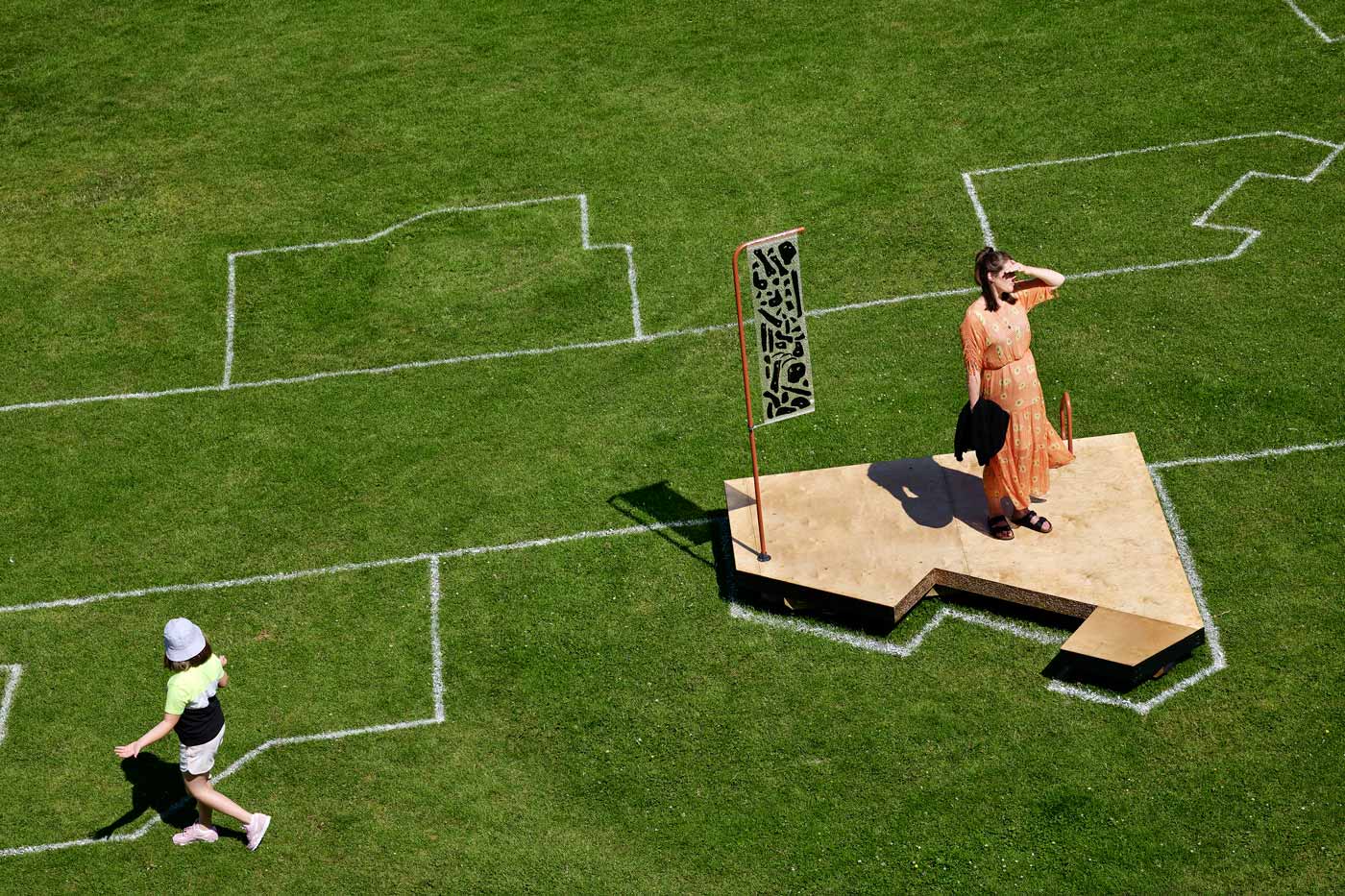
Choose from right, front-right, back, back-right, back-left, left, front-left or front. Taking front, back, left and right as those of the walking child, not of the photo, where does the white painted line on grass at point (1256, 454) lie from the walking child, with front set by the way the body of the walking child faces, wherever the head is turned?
back-right

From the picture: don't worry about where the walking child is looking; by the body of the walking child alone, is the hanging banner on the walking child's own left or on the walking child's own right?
on the walking child's own right

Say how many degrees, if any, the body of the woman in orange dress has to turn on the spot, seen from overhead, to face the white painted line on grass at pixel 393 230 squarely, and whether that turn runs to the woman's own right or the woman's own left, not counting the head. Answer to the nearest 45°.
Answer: approximately 180°

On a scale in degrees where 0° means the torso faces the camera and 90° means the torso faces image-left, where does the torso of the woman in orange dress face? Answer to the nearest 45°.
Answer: approximately 315°

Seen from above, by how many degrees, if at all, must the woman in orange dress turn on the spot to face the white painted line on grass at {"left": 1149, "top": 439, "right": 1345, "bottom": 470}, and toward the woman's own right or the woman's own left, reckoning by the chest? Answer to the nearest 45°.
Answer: approximately 90° to the woman's own left

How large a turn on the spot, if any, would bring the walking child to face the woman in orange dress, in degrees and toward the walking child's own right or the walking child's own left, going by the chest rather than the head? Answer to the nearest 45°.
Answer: approximately 135° to the walking child's own right

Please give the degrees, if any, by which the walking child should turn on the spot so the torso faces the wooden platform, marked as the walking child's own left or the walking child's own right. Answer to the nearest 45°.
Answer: approximately 135° to the walking child's own right
